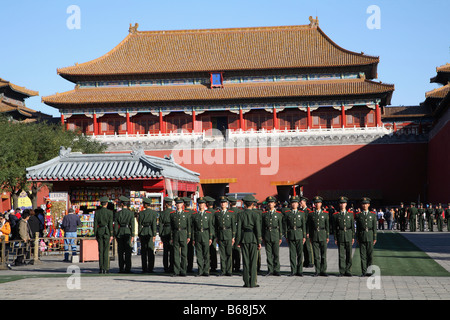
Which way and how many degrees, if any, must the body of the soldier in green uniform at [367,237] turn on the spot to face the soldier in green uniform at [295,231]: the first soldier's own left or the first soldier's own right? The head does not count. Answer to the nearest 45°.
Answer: approximately 90° to the first soldier's own right

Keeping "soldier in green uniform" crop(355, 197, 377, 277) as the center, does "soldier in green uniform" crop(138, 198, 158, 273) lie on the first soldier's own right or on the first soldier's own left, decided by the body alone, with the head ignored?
on the first soldier's own right

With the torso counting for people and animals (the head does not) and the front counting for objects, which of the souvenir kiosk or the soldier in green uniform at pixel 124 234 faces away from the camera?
the soldier in green uniform

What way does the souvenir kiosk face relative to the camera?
toward the camera

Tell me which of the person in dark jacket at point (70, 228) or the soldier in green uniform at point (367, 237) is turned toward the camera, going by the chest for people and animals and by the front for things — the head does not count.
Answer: the soldier in green uniform

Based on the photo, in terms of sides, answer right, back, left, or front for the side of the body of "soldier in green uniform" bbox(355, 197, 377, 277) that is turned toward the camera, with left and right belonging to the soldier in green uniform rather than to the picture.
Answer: front

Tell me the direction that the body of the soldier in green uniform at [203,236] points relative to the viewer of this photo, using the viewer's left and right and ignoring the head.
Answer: facing the viewer

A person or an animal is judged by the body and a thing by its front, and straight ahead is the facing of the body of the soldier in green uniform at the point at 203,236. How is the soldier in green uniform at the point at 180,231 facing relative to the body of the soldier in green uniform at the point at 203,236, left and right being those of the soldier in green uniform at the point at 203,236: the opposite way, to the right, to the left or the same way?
the same way

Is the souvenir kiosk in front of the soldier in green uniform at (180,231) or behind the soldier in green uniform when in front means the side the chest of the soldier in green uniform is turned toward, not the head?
behind
